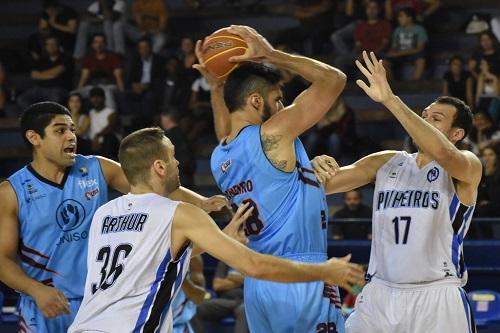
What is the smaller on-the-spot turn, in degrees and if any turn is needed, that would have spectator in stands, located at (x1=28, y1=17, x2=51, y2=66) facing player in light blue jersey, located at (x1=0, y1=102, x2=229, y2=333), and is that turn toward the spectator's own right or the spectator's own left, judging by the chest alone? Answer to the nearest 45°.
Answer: approximately 45° to the spectator's own right

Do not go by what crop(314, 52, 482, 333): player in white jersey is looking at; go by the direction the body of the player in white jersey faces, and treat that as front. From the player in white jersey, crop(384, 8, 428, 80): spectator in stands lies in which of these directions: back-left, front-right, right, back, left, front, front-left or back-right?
back-right

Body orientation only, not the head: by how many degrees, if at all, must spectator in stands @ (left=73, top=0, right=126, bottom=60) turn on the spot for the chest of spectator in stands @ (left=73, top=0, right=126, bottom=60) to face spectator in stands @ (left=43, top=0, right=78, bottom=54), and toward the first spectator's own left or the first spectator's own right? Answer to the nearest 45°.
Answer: approximately 90° to the first spectator's own right

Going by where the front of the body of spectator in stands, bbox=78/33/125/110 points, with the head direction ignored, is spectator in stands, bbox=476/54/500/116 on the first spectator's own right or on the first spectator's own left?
on the first spectator's own left

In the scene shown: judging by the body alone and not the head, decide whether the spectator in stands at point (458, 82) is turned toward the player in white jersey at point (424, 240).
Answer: yes

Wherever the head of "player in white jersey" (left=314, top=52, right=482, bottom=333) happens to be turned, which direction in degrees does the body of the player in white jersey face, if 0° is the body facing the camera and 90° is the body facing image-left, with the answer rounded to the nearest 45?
approximately 45°
